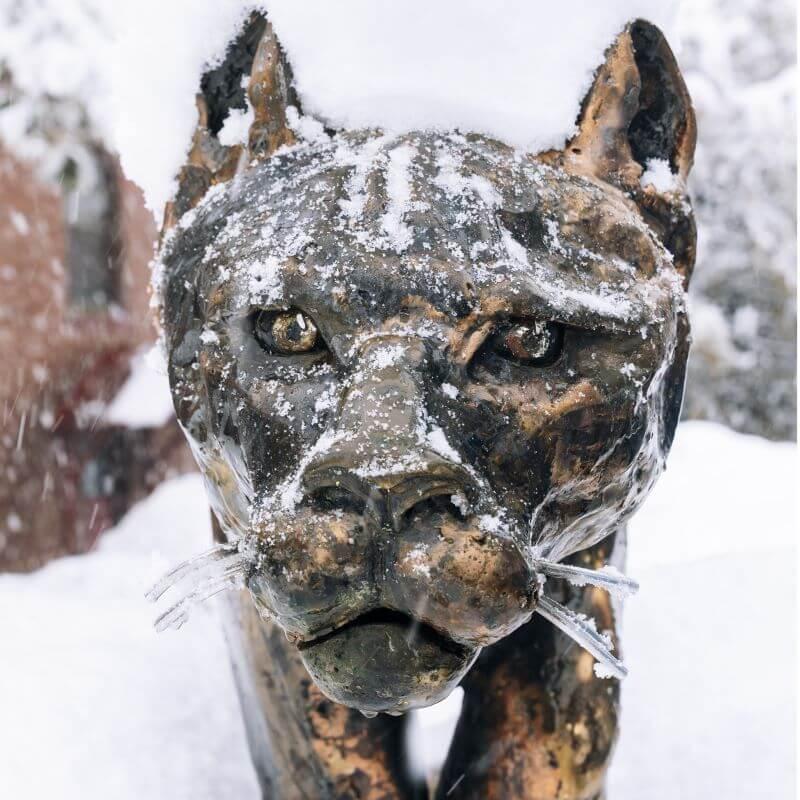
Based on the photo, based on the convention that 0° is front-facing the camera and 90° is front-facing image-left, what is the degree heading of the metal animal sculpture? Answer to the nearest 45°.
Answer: approximately 0°
